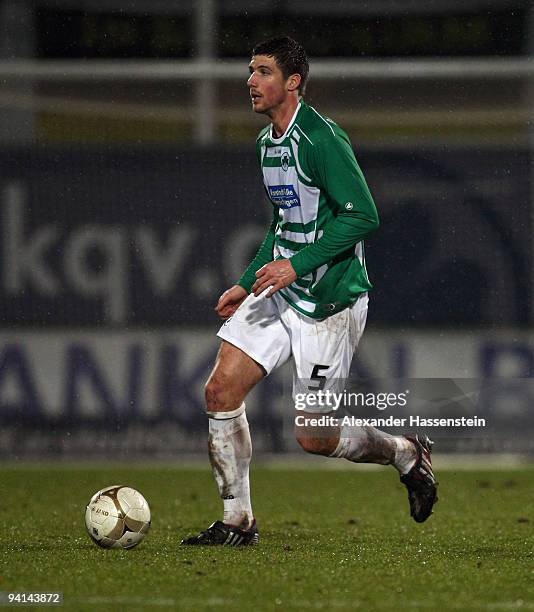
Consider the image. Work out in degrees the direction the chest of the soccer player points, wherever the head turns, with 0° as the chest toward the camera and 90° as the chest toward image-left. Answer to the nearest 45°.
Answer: approximately 45°

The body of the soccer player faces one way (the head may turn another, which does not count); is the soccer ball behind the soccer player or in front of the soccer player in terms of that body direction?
in front
